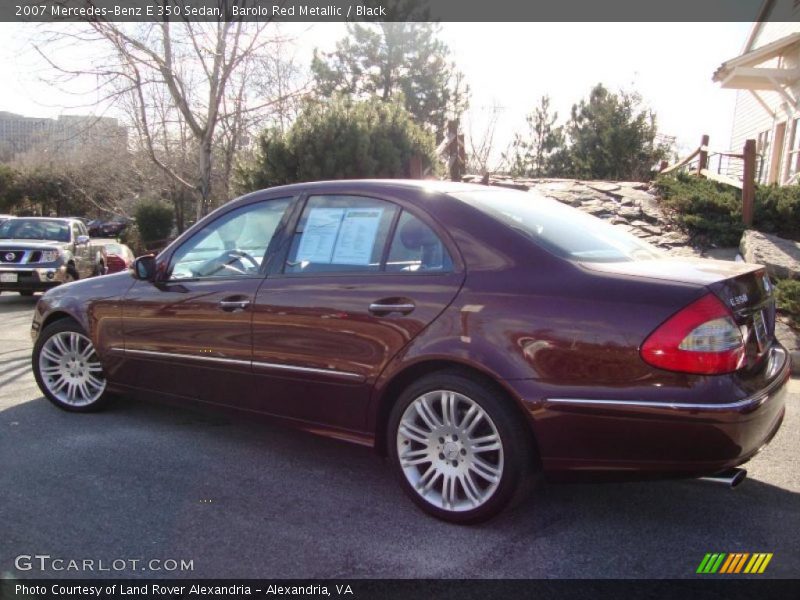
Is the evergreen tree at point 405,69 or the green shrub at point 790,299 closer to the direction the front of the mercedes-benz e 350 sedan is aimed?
the evergreen tree

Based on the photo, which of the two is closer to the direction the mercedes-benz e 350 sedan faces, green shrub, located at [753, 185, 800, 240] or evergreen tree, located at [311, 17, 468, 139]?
the evergreen tree

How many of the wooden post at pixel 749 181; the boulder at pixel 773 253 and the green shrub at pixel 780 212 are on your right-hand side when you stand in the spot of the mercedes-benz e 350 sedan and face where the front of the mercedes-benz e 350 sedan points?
3

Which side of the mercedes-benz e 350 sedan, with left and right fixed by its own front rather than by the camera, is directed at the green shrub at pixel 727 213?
right

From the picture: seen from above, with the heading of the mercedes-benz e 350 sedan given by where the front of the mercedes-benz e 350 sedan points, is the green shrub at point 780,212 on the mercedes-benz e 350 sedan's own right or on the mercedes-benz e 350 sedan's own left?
on the mercedes-benz e 350 sedan's own right

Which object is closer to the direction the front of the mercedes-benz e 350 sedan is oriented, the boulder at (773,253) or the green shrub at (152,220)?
the green shrub

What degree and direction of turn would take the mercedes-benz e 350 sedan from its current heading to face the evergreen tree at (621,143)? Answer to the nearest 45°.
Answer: approximately 45° to its right

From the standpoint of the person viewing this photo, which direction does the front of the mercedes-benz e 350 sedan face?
facing away from the viewer and to the left of the viewer

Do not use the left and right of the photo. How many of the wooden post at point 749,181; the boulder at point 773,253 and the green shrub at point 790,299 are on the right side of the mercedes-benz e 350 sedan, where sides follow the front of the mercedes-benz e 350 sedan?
3

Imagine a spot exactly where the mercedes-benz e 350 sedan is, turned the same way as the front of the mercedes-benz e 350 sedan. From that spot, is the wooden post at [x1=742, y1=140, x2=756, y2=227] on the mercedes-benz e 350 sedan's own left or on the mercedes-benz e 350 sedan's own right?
on the mercedes-benz e 350 sedan's own right
